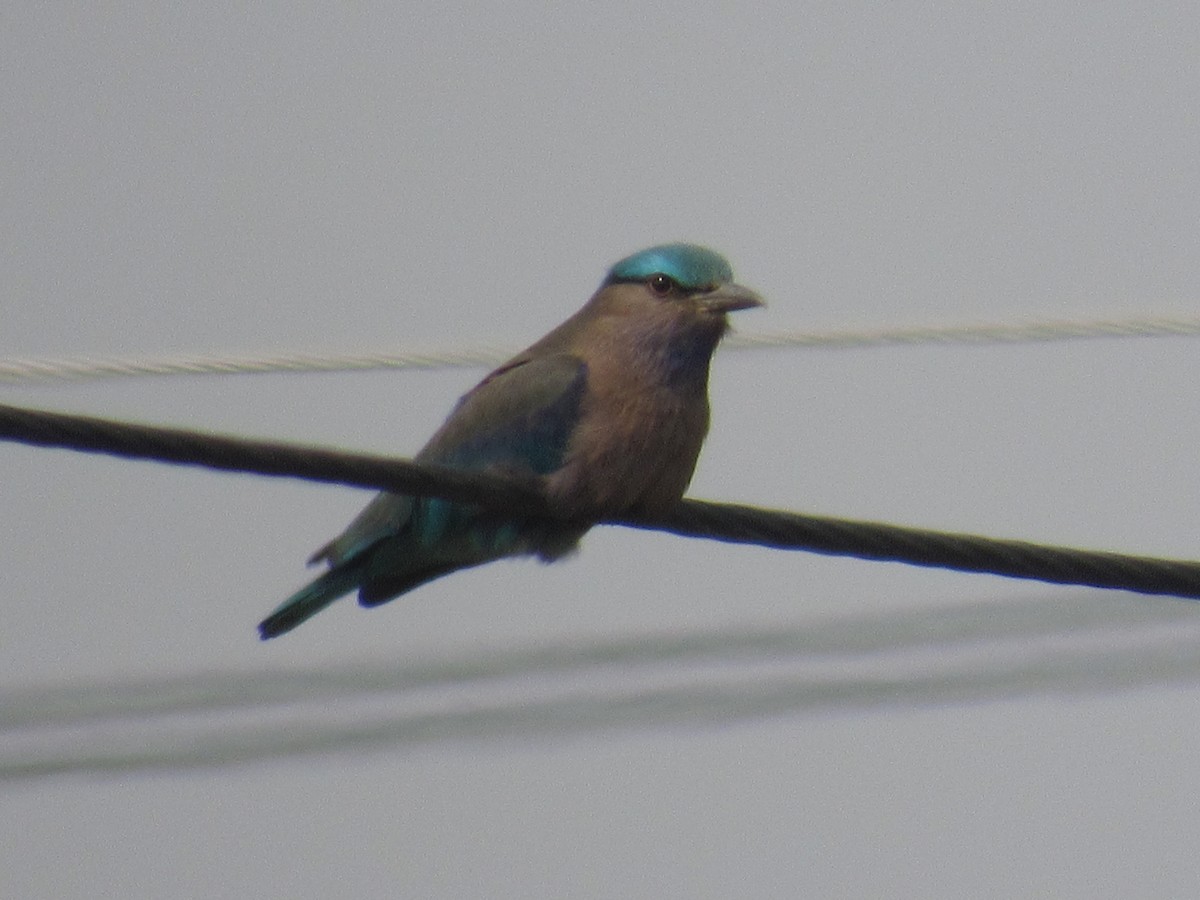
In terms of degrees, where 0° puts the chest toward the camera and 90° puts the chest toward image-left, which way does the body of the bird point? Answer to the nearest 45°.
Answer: approximately 315°

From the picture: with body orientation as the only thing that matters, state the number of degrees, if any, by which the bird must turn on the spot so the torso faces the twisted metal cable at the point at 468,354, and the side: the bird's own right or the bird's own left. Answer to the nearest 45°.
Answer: approximately 135° to the bird's own left
